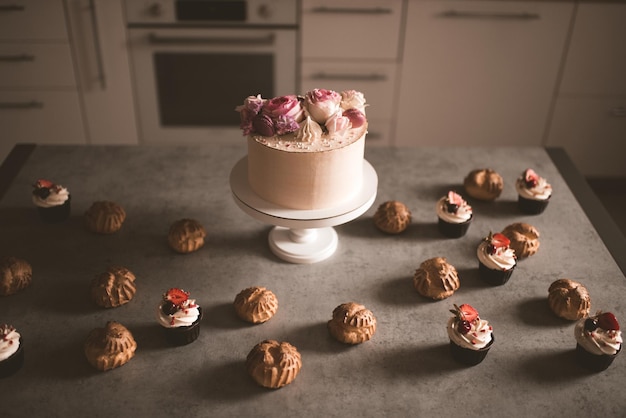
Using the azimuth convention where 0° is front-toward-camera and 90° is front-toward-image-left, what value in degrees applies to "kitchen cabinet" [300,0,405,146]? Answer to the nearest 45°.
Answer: approximately 0°

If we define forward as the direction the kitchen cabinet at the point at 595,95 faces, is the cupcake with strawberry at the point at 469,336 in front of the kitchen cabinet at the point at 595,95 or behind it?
in front

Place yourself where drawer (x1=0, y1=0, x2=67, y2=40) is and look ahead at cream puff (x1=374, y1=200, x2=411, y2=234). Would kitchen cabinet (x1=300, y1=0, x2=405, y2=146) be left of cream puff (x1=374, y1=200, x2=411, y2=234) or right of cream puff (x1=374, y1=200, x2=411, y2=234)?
left

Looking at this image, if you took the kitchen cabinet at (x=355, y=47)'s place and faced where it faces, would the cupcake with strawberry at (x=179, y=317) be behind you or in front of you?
in front

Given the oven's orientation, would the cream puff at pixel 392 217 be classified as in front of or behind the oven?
in front

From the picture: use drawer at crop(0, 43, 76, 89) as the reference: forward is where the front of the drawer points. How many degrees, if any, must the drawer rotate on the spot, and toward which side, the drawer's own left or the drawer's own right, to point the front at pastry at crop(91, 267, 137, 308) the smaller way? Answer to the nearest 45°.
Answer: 0° — it already faces it

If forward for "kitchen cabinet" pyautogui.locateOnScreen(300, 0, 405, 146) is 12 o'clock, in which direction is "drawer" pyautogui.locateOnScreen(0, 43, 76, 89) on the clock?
The drawer is roughly at 3 o'clock from the kitchen cabinet.

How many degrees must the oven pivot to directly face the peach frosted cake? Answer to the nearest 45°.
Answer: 0° — it already faces it
